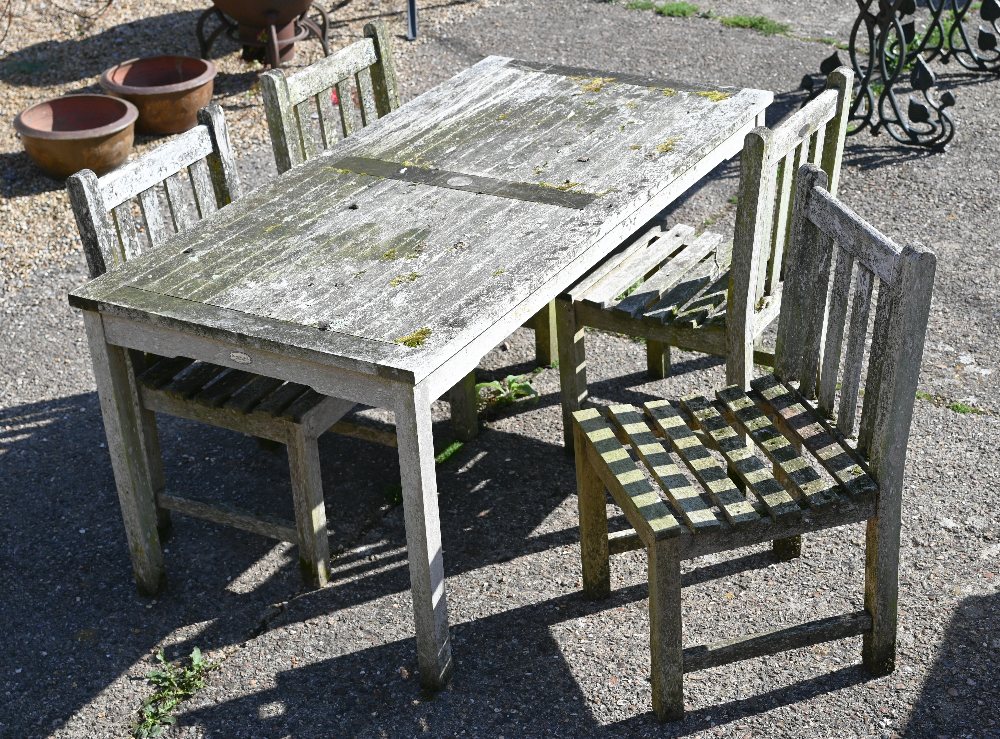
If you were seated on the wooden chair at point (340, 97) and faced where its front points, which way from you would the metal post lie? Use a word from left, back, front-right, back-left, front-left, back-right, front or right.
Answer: back-left

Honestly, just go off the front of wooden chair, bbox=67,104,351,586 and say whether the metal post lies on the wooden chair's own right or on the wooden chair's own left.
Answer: on the wooden chair's own left

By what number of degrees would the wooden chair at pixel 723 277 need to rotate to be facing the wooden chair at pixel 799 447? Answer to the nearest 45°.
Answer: approximately 135° to its left

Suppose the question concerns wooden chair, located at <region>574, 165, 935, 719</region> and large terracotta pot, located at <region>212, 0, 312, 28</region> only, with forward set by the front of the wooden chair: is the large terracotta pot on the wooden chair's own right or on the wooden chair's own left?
on the wooden chair's own right

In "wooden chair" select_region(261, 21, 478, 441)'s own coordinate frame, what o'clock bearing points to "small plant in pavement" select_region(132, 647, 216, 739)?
The small plant in pavement is roughly at 2 o'clock from the wooden chair.

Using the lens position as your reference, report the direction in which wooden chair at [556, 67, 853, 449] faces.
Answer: facing away from the viewer and to the left of the viewer

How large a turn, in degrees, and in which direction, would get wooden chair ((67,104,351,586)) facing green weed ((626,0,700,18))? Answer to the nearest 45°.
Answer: approximately 90° to its left

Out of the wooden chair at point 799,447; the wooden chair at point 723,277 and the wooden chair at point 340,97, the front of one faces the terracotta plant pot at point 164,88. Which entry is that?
the wooden chair at point 723,277

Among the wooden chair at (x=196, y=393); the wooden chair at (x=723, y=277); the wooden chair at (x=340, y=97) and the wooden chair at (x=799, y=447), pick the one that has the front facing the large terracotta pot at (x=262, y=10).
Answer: the wooden chair at (x=723, y=277)

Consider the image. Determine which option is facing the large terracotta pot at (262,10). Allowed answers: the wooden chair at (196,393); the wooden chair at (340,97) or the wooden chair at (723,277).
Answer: the wooden chair at (723,277)
